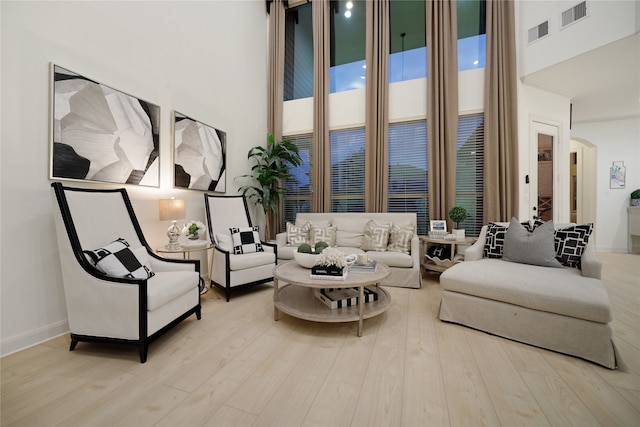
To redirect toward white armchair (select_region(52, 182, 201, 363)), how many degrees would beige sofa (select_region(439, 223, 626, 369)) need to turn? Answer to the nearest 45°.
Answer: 0° — it already faces it

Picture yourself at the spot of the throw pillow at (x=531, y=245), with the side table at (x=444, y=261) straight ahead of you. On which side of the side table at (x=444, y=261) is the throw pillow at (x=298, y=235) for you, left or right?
left

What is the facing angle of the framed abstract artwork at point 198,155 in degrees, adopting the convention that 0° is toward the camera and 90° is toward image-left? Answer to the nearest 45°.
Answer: approximately 315°

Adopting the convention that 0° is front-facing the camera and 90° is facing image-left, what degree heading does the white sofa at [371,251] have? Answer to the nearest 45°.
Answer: approximately 0°

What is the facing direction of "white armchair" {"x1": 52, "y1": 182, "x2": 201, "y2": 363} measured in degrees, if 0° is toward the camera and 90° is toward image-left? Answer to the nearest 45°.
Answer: approximately 315°

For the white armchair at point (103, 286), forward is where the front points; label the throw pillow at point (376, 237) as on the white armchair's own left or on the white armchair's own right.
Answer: on the white armchair's own left
